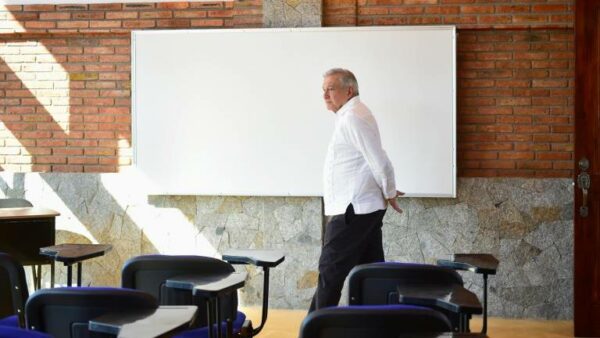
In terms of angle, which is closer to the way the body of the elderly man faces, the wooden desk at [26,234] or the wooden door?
the wooden desk

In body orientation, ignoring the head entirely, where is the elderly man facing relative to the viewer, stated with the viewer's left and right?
facing to the left of the viewer

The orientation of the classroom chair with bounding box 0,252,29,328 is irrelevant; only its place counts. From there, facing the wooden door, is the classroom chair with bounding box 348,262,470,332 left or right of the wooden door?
right

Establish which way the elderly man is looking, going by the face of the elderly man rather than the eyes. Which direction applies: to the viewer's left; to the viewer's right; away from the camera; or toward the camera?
to the viewer's left

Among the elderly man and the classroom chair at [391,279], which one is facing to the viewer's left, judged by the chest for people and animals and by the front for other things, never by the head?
the elderly man

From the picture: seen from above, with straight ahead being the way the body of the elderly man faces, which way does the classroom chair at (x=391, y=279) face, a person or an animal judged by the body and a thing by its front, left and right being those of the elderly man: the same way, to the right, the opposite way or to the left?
to the right

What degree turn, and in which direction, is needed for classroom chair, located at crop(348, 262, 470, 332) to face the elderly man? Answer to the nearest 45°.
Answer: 0° — it already faces them

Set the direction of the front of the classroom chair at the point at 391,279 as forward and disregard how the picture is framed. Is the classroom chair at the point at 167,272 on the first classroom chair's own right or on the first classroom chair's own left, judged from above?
on the first classroom chair's own left

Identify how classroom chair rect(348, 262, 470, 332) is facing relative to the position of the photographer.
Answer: facing away from the viewer

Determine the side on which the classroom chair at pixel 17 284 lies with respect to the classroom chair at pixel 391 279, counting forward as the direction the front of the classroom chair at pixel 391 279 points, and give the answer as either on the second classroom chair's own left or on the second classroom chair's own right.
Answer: on the second classroom chair's own left

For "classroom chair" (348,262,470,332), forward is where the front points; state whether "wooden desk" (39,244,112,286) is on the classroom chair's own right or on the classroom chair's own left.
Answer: on the classroom chair's own left

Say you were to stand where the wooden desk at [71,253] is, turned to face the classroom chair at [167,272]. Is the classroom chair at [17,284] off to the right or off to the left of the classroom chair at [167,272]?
right
